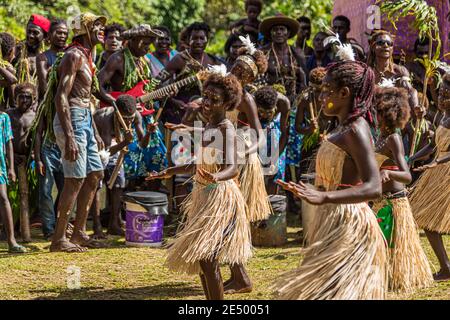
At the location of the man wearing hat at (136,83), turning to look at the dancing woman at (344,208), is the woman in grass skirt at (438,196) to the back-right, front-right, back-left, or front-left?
front-left

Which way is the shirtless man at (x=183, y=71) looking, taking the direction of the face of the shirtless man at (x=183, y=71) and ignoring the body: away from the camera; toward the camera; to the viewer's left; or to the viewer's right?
toward the camera

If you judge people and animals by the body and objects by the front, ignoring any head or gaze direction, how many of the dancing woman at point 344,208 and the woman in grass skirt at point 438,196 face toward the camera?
0

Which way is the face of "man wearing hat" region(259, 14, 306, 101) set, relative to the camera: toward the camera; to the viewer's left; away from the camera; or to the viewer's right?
toward the camera

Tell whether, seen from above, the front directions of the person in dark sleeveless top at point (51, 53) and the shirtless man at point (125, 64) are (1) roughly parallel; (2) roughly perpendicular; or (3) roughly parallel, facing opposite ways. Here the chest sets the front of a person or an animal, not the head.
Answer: roughly parallel

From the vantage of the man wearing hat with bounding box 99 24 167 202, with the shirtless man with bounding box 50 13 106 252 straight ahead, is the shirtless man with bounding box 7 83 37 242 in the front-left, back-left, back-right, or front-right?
front-right

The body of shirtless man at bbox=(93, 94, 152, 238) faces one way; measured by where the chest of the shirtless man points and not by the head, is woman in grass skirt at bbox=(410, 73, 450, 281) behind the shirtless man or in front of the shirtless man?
in front

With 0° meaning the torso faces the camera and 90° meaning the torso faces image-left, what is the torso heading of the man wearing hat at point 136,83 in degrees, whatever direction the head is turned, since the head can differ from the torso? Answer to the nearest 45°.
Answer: approximately 315°

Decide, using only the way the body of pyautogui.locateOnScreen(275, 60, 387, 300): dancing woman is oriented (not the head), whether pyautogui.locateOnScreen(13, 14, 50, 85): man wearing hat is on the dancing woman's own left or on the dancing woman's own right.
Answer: on the dancing woman's own right

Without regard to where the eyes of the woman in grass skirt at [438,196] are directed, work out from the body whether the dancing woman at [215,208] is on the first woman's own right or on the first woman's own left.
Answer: on the first woman's own left

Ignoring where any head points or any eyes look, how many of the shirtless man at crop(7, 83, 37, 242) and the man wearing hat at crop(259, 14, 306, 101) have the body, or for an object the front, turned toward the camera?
2

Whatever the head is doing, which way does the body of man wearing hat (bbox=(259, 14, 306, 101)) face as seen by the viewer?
toward the camera

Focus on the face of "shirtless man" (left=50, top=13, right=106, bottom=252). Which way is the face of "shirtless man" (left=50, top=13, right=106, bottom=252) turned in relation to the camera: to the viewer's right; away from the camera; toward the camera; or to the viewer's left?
to the viewer's right

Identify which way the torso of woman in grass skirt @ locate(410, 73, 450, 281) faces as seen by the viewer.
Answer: to the viewer's left

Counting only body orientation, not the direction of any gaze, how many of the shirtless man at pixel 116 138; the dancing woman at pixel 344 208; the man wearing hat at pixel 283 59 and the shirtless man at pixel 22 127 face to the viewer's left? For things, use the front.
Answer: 1

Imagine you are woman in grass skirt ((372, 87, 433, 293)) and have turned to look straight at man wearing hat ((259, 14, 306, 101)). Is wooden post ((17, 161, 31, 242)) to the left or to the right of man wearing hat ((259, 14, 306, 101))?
left

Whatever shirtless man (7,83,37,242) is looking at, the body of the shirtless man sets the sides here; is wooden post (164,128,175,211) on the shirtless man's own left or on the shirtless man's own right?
on the shirtless man's own left
